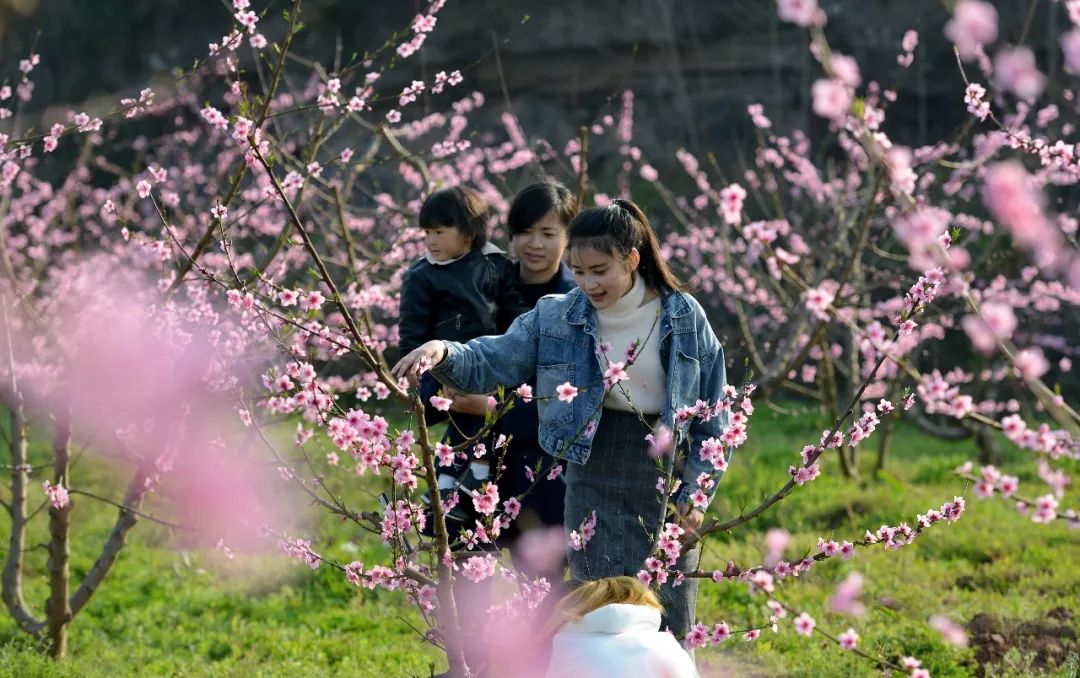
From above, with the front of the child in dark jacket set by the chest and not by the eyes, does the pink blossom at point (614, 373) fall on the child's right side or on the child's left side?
on the child's left side

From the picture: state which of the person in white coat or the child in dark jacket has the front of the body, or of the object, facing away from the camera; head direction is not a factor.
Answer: the person in white coat

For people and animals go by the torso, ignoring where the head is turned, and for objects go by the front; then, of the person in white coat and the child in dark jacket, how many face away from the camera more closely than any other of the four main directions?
1

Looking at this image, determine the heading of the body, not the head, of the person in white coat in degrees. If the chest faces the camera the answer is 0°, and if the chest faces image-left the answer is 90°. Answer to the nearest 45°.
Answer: approximately 180°

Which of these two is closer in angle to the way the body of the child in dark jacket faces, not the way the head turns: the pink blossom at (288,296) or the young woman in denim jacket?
the pink blossom

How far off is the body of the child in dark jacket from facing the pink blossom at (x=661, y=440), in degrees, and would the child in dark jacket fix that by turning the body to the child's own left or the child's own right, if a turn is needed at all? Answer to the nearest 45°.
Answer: approximately 90° to the child's own left

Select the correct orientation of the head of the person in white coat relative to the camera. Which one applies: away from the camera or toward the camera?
away from the camera
